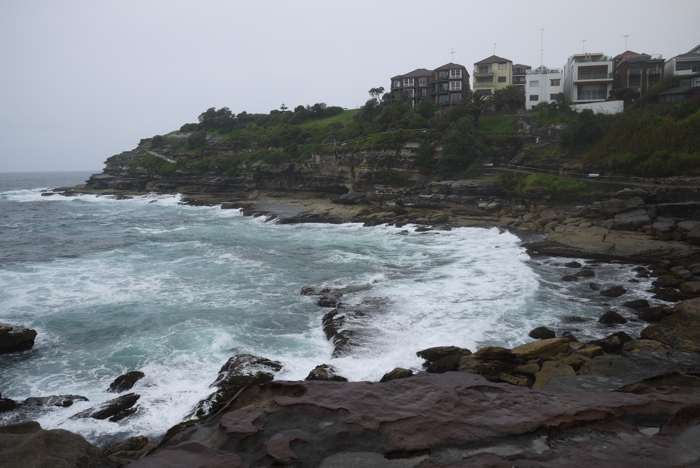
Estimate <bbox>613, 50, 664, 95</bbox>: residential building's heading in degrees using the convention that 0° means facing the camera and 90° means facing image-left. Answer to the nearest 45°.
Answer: approximately 0°

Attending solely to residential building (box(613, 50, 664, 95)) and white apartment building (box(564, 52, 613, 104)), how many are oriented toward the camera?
2

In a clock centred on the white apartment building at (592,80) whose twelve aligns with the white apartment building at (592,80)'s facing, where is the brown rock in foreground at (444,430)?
The brown rock in foreground is roughly at 12 o'clock from the white apartment building.

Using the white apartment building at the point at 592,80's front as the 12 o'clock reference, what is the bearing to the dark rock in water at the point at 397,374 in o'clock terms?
The dark rock in water is roughly at 12 o'clock from the white apartment building.

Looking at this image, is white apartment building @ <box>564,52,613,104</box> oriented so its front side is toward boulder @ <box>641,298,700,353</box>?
yes

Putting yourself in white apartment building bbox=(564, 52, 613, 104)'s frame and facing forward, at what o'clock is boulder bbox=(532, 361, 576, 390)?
The boulder is roughly at 12 o'clock from the white apartment building.

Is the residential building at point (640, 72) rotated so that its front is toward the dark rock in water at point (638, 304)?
yes

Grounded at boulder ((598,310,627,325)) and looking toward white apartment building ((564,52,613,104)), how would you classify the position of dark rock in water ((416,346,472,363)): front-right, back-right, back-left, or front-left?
back-left

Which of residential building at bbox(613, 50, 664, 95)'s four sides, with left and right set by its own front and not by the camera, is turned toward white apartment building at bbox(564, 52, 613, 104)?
right

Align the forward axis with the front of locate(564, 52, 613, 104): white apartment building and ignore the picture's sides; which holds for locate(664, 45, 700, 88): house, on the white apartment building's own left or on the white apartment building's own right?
on the white apartment building's own left

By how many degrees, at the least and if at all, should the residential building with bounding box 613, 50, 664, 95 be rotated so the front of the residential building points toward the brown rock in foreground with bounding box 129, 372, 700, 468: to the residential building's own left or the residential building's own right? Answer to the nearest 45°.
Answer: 0° — it already faces it
